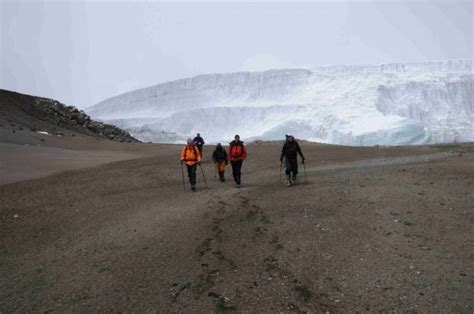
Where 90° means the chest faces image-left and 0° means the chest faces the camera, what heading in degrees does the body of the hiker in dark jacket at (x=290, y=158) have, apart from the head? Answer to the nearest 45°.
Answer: approximately 0°

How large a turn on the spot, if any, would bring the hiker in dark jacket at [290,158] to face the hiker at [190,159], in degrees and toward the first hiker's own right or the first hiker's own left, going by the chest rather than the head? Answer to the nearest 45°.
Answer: approximately 90° to the first hiker's own right
